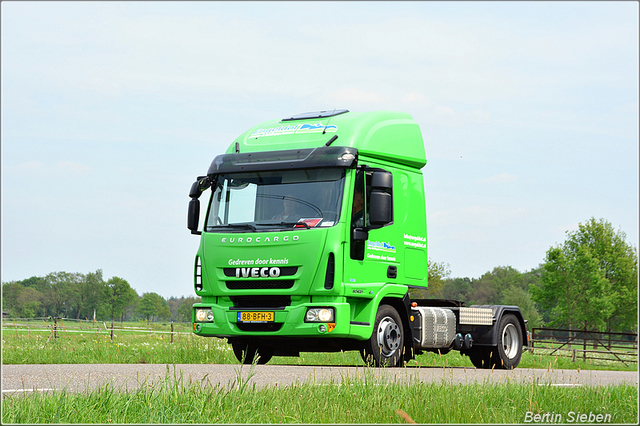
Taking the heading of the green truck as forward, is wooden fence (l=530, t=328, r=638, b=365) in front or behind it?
behind

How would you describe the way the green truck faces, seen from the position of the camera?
facing the viewer and to the left of the viewer
